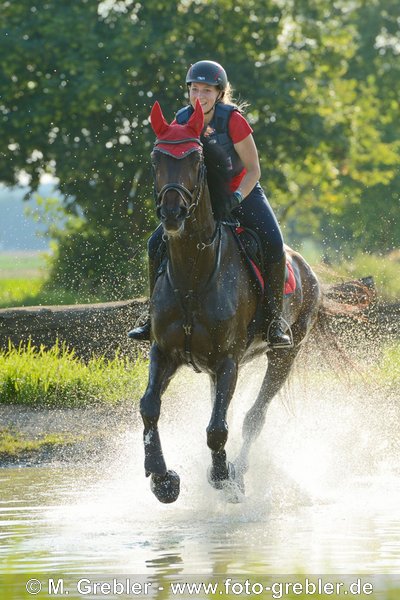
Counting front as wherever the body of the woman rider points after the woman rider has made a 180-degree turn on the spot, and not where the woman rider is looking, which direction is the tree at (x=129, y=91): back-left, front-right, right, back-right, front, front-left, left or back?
front-left

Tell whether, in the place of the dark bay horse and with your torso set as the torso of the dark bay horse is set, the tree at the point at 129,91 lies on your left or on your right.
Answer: on your right

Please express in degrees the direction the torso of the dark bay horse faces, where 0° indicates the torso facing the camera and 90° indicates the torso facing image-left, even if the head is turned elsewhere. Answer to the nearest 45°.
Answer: approximately 45°

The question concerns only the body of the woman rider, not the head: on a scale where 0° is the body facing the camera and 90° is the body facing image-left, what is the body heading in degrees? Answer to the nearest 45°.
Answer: approximately 45°
